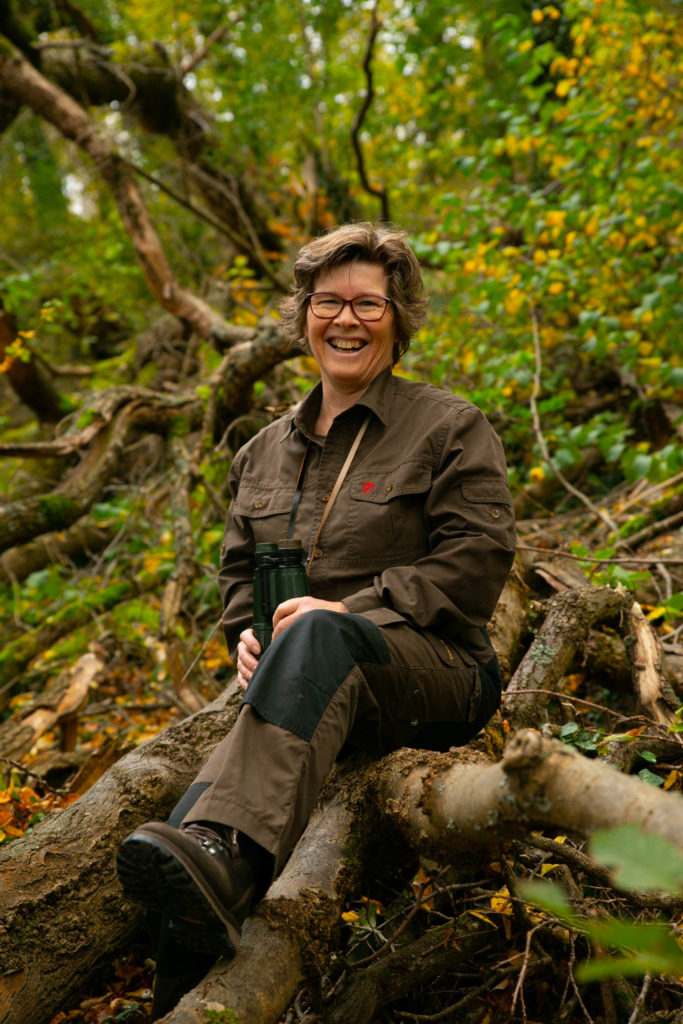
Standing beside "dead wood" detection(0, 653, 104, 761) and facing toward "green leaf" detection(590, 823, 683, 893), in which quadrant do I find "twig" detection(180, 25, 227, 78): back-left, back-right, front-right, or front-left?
back-left

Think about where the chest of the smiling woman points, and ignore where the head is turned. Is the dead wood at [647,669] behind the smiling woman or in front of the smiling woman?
behind

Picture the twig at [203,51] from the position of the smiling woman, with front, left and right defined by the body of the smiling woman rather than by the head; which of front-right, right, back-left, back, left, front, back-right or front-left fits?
back-right

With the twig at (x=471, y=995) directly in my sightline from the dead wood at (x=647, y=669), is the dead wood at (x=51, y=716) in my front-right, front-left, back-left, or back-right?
front-right

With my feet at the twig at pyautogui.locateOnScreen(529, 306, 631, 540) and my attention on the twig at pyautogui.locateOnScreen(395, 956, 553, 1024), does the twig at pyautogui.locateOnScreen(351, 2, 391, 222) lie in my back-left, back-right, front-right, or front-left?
back-right

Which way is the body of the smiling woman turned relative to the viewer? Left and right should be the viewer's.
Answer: facing the viewer and to the left of the viewer

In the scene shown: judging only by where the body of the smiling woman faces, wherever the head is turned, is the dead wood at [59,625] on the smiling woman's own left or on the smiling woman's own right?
on the smiling woman's own right

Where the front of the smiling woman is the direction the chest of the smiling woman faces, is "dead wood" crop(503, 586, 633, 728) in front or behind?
behind

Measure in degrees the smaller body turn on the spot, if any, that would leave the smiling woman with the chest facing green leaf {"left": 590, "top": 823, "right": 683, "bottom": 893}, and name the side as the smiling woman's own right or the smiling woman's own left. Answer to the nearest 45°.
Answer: approximately 45° to the smiling woman's own left
